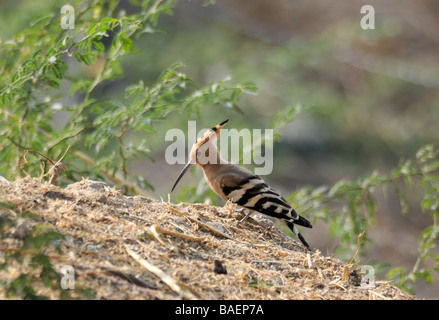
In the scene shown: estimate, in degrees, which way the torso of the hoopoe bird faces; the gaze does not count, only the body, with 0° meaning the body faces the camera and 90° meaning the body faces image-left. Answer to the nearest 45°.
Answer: approximately 90°
